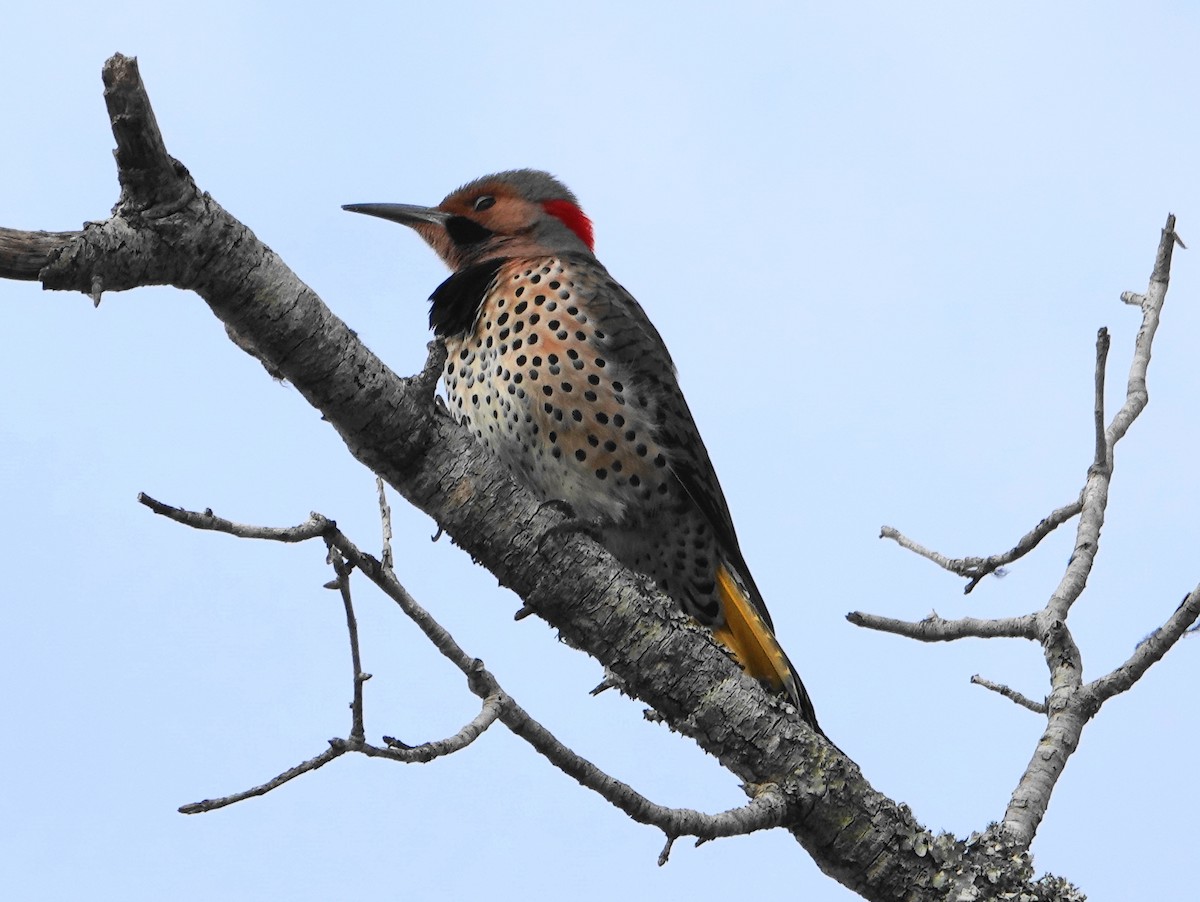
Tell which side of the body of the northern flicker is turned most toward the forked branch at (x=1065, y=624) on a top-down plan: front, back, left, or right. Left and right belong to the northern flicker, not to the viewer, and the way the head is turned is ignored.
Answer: back

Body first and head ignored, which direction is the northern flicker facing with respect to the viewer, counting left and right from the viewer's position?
facing to the left of the viewer
